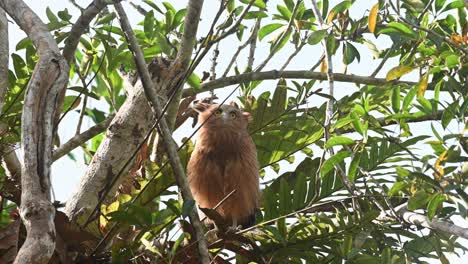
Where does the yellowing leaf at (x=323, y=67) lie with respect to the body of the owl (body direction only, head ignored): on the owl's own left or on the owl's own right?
on the owl's own left

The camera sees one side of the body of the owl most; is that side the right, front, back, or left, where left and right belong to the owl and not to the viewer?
front

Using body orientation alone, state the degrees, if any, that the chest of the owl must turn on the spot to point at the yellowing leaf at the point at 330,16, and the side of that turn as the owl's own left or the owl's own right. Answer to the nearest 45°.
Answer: approximately 45° to the owl's own left
